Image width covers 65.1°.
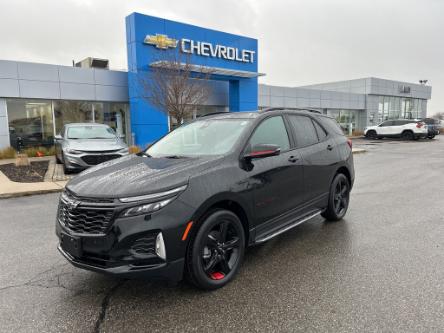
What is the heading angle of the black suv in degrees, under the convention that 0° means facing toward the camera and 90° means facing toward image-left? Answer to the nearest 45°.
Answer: approximately 45°

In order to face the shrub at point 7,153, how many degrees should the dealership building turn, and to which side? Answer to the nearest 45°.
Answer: approximately 90° to its right

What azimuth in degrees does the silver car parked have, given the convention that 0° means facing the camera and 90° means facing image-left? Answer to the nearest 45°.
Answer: approximately 315°

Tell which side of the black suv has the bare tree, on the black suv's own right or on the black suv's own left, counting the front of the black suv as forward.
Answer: on the black suv's own right

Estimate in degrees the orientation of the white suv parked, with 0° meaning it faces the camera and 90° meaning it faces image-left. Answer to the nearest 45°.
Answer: approximately 135°

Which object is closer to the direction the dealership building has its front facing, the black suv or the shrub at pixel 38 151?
the black suv

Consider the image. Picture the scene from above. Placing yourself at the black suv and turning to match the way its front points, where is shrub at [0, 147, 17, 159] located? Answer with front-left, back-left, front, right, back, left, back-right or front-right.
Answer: right

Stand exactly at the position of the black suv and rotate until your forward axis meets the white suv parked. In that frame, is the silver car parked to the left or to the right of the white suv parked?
left

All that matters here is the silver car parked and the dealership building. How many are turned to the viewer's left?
0

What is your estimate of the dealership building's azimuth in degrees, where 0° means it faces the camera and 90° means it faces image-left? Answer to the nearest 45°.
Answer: approximately 315°

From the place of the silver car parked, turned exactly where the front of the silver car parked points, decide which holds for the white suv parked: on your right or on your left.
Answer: on your left
